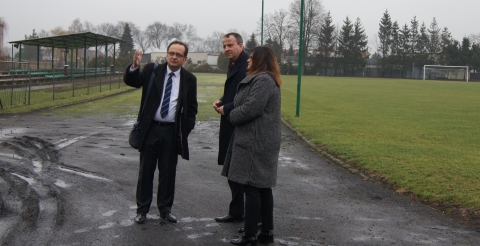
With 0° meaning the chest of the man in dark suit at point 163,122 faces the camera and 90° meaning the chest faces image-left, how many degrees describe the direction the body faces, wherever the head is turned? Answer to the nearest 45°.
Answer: approximately 0°

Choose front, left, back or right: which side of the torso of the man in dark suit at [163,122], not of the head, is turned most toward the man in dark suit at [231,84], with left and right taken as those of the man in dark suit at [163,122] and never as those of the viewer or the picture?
left

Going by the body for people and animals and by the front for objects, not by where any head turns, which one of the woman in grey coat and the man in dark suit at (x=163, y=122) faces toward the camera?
the man in dark suit

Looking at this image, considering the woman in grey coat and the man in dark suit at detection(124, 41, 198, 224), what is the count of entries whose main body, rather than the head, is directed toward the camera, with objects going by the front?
1

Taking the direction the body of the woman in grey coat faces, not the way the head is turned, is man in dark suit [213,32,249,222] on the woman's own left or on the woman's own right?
on the woman's own right

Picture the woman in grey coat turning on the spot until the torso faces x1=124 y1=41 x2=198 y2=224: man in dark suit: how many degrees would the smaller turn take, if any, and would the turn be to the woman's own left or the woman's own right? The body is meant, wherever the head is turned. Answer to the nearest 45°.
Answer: approximately 45° to the woman's own right

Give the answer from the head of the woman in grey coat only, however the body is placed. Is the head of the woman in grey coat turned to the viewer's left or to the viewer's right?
to the viewer's left

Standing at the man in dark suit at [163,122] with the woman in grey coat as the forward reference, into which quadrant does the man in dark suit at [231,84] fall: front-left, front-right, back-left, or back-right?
front-left

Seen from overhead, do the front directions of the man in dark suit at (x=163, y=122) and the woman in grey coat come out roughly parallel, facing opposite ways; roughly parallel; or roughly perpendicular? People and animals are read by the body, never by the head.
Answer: roughly perpendicular

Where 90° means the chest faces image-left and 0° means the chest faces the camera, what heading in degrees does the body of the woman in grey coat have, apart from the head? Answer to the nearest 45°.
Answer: approximately 90°
